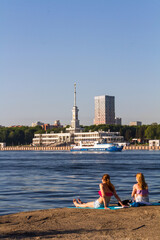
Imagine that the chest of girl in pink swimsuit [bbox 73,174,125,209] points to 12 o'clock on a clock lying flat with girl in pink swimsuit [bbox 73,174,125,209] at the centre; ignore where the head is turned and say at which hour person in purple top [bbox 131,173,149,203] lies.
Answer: person in purple top [bbox 131,173,149,203] is roughly at 4 o'clock from girl in pink swimsuit [bbox 73,174,125,209].

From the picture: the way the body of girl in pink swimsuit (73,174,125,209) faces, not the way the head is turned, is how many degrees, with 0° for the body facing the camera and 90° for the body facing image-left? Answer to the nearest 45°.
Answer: approximately 135°
